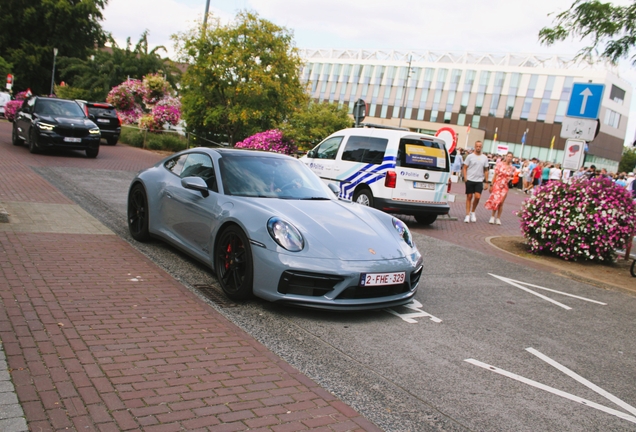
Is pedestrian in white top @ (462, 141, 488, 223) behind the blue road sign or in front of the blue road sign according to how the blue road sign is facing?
behind

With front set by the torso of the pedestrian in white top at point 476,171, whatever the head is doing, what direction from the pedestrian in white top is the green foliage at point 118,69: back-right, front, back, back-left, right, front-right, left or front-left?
back-right

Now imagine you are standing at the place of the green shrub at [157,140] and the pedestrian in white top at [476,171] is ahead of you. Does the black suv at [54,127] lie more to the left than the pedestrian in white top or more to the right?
right

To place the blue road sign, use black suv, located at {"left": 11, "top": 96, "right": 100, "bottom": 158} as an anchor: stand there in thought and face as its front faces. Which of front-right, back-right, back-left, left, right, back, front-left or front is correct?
front

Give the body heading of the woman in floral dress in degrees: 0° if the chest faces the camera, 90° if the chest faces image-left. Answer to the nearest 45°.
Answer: approximately 0°

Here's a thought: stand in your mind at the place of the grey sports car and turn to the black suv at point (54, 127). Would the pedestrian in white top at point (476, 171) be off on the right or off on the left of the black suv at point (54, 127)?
right

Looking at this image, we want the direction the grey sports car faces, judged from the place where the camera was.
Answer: facing the viewer and to the right of the viewer

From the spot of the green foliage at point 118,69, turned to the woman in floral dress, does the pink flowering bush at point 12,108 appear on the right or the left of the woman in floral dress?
right

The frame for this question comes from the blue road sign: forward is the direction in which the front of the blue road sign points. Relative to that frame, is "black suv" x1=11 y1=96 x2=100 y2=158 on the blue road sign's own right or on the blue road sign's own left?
on the blue road sign's own right

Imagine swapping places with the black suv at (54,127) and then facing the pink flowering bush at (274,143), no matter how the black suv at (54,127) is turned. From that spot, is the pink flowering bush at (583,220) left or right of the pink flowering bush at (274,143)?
right

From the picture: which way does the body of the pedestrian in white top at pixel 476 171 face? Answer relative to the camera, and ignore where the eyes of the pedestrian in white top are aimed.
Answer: toward the camera
